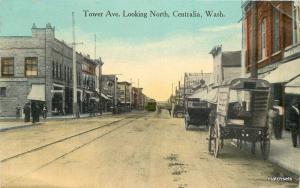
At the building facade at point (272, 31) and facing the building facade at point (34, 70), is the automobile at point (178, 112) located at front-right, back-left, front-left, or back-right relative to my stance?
front-right

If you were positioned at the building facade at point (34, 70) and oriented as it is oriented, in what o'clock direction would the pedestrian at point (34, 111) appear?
The pedestrian is roughly at 3 o'clock from the building facade.

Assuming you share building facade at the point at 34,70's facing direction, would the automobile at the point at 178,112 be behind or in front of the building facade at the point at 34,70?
in front

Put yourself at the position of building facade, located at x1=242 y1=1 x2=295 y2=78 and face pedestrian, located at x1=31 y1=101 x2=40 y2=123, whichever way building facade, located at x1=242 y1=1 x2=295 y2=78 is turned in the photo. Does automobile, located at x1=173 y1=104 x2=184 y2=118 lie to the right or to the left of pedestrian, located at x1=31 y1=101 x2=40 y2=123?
right

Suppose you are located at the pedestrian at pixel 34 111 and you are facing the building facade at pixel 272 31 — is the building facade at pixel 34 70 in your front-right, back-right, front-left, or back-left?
back-left
